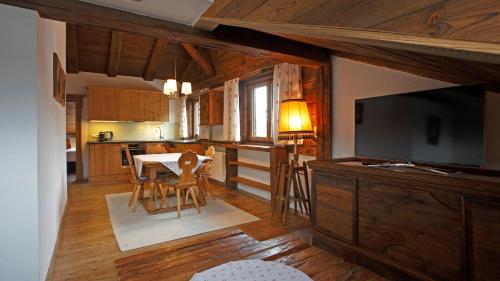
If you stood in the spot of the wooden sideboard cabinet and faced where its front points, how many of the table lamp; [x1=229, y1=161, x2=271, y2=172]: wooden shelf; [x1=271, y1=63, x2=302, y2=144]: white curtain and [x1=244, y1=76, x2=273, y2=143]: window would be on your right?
4

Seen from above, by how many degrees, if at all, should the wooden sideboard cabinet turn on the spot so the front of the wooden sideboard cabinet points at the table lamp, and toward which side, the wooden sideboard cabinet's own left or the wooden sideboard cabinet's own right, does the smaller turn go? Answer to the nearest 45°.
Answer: approximately 90° to the wooden sideboard cabinet's own right

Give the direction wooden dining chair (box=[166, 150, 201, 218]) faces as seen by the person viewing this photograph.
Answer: facing away from the viewer and to the left of the viewer

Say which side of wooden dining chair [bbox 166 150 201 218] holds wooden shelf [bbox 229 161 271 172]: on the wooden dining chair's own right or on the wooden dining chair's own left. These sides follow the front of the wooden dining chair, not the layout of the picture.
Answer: on the wooden dining chair's own right

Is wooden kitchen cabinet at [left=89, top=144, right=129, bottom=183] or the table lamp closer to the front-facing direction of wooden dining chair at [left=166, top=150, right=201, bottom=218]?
the wooden kitchen cabinet

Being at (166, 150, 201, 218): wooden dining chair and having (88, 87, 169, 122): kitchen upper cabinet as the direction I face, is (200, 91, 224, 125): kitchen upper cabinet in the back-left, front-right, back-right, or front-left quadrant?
front-right

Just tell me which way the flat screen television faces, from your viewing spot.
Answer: facing the viewer and to the left of the viewer

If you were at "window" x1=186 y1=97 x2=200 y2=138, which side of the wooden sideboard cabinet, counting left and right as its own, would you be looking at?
right

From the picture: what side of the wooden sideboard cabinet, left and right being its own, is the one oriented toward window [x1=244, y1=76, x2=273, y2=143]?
right

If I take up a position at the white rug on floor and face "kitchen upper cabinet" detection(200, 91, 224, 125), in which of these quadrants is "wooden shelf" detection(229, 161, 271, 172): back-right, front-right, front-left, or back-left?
front-right

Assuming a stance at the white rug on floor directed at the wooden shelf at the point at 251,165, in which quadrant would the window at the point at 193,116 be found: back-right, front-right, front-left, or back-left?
front-left
